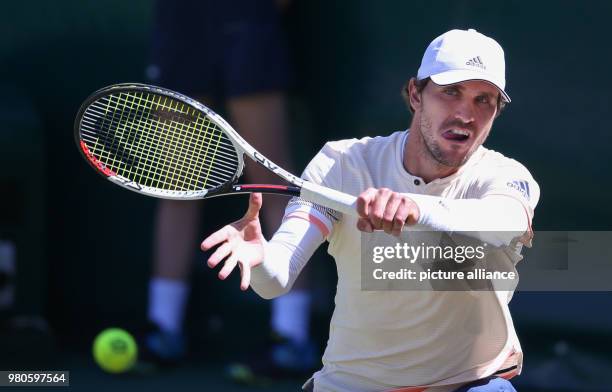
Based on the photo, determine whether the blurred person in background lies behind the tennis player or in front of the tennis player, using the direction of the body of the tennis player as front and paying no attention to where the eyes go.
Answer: behind

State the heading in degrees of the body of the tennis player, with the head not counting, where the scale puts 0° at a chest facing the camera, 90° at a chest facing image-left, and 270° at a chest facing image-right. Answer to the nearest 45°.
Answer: approximately 0°

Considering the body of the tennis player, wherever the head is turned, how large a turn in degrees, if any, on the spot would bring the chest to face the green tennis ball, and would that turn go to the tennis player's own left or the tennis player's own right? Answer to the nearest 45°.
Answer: approximately 45° to the tennis player's own right
